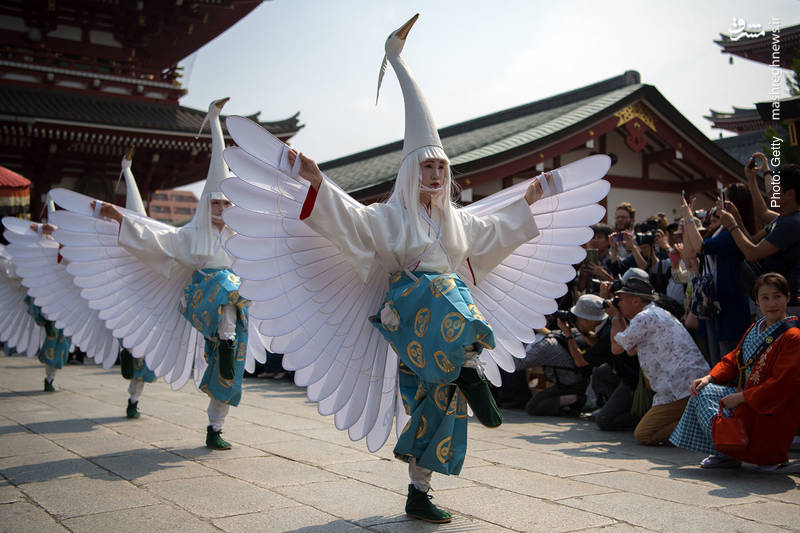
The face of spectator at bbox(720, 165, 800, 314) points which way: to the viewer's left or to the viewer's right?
to the viewer's left

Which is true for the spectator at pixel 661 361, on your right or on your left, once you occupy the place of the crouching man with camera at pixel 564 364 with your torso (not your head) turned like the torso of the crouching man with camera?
on your left

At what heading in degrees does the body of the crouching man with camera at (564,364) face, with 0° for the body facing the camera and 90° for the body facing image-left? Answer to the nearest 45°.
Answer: approximately 90°

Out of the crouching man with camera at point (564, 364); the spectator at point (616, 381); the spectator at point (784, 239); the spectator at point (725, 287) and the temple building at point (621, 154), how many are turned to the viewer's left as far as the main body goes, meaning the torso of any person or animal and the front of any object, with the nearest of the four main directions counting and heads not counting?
4

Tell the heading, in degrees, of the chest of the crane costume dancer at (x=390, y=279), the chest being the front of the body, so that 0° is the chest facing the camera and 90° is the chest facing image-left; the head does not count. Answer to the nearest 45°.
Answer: approximately 315°

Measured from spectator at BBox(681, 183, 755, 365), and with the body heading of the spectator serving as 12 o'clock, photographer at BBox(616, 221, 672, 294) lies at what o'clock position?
The photographer is roughly at 2 o'clock from the spectator.

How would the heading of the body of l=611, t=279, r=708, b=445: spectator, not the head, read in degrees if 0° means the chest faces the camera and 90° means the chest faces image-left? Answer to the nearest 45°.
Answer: approximately 90°

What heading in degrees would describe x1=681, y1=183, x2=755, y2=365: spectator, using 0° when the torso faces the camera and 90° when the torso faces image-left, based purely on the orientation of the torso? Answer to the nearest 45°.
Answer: approximately 90°

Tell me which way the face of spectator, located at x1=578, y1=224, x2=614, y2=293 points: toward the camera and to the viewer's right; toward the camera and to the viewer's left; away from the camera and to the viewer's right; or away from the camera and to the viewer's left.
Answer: toward the camera and to the viewer's left

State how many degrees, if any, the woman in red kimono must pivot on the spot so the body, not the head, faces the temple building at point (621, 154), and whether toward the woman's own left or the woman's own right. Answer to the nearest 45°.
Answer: approximately 135° to the woman's own right

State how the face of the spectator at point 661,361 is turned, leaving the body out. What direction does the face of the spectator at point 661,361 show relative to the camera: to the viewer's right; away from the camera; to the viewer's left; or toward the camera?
to the viewer's left

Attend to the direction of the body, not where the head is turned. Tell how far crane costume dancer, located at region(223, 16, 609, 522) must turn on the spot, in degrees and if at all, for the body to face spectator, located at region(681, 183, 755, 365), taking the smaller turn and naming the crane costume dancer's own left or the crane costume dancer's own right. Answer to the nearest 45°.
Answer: approximately 90° to the crane costume dancer's own left

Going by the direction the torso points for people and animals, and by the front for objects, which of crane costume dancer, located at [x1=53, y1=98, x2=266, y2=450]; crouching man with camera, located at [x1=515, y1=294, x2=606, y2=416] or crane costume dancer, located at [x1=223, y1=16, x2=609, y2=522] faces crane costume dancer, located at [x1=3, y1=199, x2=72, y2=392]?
the crouching man with camera
